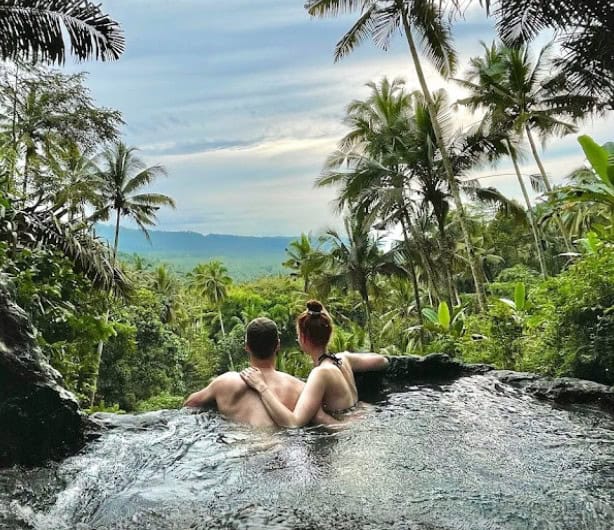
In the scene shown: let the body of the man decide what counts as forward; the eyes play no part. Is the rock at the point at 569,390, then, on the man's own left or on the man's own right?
on the man's own right

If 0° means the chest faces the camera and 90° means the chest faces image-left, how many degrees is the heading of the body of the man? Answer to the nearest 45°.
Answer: approximately 180°

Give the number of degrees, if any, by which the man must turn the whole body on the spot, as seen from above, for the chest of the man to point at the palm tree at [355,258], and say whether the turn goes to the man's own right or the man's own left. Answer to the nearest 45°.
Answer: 0° — they already face it

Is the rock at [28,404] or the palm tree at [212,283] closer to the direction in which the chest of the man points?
the palm tree

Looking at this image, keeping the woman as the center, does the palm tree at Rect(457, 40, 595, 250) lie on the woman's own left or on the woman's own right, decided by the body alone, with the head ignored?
on the woman's own right

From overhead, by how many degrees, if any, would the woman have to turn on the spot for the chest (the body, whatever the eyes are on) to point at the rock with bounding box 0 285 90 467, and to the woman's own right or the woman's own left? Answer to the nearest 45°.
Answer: approximately 90° to the woman's own left

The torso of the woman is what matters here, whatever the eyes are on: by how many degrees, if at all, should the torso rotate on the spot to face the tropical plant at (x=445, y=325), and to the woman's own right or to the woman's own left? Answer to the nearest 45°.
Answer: approximately 45° to the woman's own right

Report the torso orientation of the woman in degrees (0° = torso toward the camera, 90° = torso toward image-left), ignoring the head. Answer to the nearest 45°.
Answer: approximately 135°

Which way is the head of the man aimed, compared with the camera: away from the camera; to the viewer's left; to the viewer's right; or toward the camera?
away from the camera

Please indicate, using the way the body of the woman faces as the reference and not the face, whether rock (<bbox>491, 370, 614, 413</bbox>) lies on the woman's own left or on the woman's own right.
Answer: on the woman's own right
